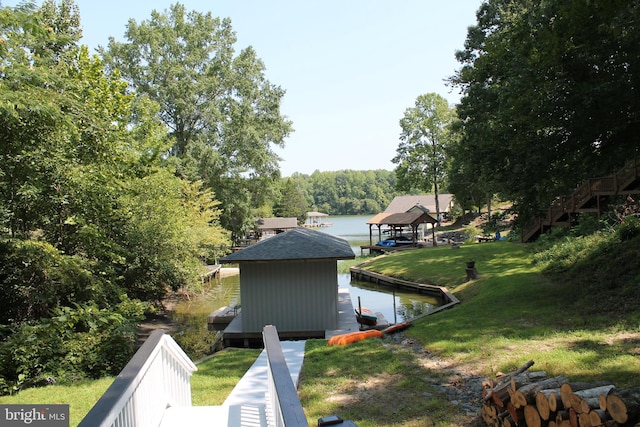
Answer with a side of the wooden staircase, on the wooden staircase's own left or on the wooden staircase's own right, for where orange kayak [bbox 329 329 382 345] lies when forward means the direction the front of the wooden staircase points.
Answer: on the wooden staircase's own left

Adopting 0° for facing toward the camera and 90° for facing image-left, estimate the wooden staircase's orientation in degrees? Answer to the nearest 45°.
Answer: approximately 90°

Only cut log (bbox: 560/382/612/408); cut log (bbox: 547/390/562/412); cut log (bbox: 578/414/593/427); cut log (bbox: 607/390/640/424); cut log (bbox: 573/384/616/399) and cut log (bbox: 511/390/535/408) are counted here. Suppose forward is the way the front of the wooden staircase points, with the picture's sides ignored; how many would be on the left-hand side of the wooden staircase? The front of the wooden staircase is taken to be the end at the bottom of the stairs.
6

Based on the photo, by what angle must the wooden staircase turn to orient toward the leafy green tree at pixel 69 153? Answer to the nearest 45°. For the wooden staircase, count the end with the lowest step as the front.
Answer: approximately 45° to its left

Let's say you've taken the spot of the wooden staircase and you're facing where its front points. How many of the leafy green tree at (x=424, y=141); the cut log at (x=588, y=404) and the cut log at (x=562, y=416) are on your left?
2

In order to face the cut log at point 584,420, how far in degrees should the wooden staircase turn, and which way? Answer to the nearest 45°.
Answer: approximately 90° to its left

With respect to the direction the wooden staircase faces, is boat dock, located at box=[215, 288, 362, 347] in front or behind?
in front

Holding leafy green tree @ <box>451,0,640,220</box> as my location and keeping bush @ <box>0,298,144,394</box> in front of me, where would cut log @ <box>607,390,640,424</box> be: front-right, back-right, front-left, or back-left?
front-left

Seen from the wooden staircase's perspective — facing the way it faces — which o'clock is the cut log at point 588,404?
The cut log is roughly at 9 o'clock from the wooden staircase.

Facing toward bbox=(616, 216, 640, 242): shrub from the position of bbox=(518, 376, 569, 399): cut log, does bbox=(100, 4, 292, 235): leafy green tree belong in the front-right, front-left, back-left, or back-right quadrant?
front-left

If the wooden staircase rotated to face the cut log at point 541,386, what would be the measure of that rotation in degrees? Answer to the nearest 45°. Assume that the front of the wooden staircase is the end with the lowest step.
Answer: approximately 90° to its left

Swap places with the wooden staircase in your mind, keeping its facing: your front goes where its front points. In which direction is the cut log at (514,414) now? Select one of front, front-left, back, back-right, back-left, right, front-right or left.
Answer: left

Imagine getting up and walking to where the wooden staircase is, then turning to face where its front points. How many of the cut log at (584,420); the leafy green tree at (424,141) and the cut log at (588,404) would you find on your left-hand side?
2

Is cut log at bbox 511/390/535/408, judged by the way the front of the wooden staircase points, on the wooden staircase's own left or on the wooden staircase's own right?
on the wooden staircase's own left

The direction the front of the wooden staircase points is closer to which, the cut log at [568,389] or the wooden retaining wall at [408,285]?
the wooden retaining wall

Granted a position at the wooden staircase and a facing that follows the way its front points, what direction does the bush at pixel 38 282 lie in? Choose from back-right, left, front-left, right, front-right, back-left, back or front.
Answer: front-left

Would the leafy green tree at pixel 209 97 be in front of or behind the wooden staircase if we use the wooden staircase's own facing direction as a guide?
in front
